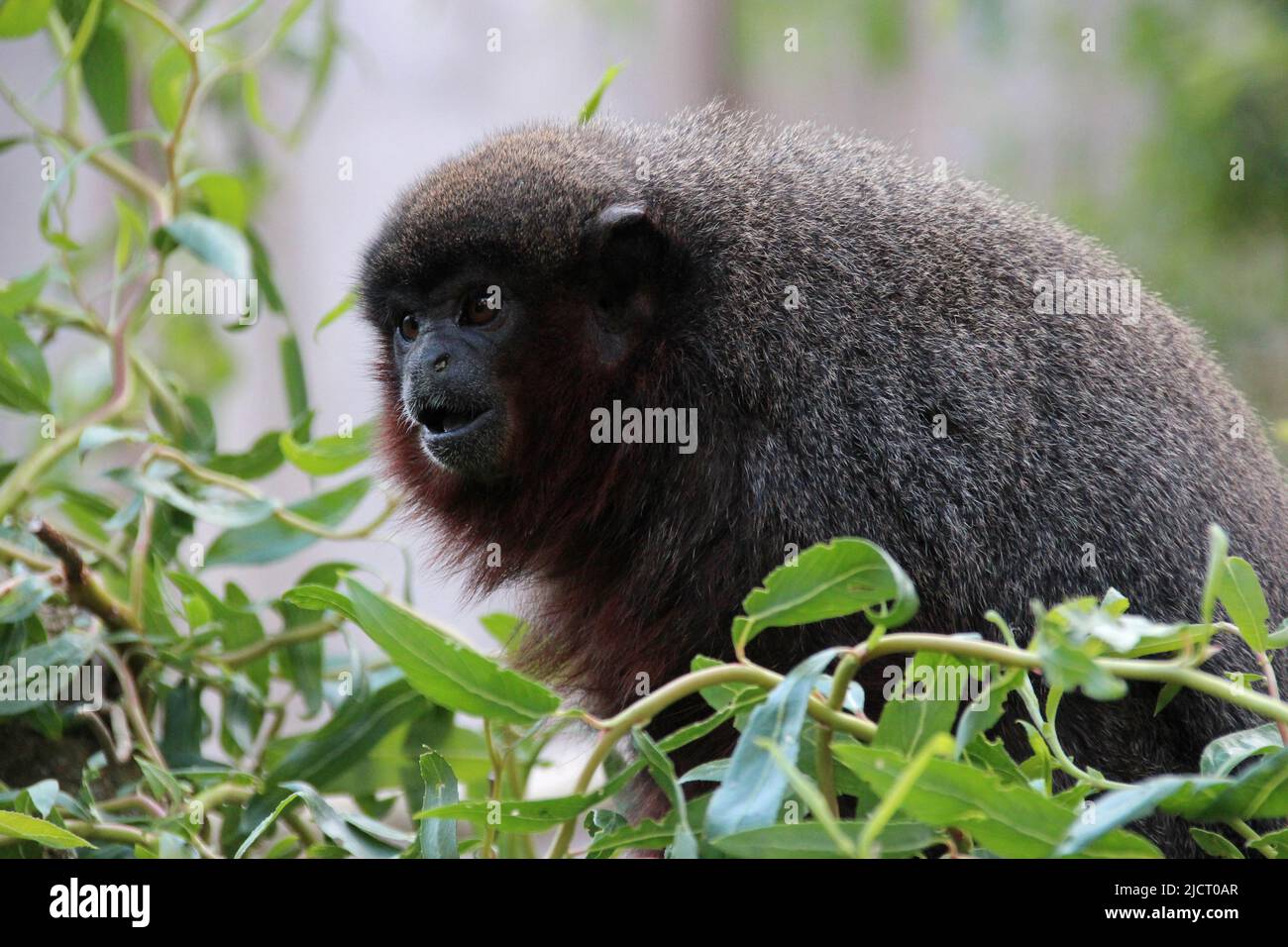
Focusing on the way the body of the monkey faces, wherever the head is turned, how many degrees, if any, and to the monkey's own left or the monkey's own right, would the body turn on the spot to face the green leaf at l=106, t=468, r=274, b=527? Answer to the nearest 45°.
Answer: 0° — it already faces it

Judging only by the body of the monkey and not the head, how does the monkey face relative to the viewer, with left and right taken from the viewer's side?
facing to the left of the viewer

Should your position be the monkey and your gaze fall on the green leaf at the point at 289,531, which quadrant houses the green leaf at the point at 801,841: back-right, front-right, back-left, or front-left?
back-left

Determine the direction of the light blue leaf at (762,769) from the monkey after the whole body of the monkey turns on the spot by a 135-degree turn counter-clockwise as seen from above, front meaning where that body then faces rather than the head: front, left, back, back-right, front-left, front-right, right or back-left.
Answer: front-right

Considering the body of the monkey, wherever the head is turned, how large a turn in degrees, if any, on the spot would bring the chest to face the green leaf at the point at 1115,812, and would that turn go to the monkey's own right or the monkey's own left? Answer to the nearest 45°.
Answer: approximately 90° to the monkey's own left

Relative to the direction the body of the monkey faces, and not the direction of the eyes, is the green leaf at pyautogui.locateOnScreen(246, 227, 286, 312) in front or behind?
in front

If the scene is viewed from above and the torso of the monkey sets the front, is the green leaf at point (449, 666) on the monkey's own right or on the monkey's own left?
on the monkey's own left

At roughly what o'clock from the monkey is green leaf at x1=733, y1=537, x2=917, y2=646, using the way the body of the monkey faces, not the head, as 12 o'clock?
The green leaf is roughly at 9 o'clock from the monkey.

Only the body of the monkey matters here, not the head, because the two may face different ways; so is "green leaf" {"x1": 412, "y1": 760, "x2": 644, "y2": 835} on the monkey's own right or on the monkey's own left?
on the monkey's own left
